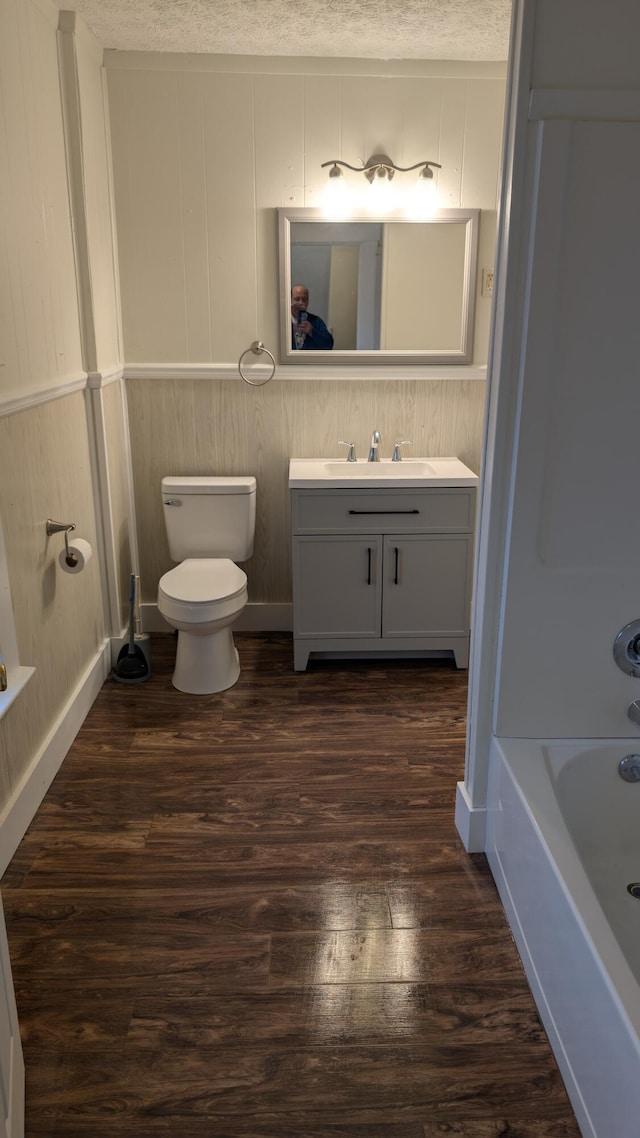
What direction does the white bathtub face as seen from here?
to the viewer's left

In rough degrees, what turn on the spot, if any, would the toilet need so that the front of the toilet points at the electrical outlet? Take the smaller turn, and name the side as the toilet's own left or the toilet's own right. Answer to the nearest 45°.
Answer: approximately 90° to the toilet's own left

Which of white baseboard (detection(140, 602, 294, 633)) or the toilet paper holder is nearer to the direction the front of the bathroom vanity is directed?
the toilet paper holder

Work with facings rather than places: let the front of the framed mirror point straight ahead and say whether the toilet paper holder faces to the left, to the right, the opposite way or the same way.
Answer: to the left

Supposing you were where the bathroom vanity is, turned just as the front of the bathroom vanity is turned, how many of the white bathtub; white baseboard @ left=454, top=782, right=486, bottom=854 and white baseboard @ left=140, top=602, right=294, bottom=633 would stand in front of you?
2

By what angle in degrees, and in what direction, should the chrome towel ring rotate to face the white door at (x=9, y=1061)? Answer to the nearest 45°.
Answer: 0° — it already faces it

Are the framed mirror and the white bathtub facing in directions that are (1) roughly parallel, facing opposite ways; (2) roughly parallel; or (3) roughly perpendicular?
roughly perpendicular

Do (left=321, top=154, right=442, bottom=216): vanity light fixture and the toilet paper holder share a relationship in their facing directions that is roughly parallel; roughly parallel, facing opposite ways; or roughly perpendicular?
roughly perpendicular

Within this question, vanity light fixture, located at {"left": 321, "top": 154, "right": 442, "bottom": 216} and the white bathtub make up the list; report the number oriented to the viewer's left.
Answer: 1

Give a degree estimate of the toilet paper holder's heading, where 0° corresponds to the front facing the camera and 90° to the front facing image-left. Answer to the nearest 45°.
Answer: approximately 270°
